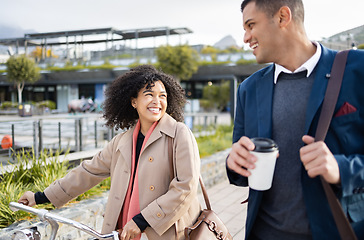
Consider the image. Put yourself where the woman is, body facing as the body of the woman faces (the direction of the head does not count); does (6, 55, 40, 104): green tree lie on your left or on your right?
on your right

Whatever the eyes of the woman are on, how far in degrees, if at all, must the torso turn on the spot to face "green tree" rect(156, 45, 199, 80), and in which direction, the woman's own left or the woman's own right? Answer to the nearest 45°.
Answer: approximately 135° to the woman's own right

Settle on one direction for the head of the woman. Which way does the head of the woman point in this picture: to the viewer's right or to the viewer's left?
to the viewer's right

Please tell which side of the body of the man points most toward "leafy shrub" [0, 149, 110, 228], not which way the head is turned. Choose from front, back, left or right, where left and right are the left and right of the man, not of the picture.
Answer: right

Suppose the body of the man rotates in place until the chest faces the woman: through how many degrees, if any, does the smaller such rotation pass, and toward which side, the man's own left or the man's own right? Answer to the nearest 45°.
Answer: approximately 90° to the man's own right

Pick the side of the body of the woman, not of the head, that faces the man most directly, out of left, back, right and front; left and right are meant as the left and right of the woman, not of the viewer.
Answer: left

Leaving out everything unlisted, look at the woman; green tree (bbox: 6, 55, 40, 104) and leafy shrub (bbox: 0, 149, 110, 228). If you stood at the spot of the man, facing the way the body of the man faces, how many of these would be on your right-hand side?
3

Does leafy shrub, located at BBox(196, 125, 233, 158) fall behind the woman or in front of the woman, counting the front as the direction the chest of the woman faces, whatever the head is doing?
behind

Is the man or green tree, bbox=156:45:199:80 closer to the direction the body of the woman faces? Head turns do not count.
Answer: the man

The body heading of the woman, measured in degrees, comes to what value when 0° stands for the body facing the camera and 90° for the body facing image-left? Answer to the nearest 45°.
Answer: approximately 45°

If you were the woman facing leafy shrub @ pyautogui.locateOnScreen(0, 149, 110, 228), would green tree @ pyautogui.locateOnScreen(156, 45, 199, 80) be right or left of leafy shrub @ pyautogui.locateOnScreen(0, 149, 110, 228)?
right

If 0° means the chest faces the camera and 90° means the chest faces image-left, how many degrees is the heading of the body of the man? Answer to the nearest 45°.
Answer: approximately 45°
